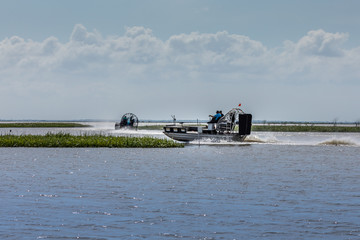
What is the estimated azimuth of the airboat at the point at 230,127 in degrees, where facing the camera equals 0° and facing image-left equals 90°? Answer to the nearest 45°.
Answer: approximately 90°
